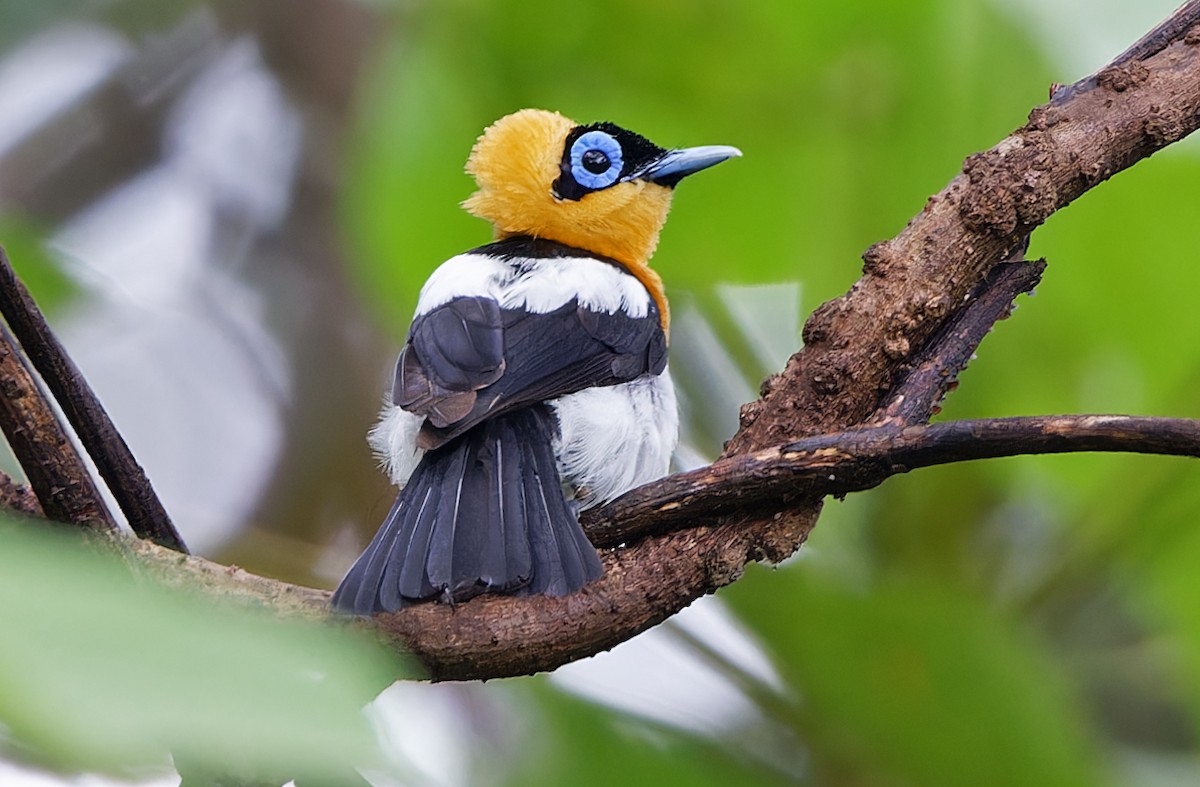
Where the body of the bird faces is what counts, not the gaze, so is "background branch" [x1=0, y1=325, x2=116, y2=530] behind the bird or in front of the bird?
behind

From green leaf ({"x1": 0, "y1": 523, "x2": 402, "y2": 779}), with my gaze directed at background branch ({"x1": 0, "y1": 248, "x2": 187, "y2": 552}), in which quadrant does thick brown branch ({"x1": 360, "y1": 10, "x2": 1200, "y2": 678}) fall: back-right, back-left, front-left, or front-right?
front-right

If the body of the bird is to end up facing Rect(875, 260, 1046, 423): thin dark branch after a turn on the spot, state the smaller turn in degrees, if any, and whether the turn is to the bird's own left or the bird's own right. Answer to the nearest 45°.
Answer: approximately 90° to the bird's own right

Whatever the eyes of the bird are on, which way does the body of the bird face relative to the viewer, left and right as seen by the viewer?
facing away from the viewer and to the right of the viewer

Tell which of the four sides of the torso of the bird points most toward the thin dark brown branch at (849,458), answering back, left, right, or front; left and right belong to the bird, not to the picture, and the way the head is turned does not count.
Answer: right
